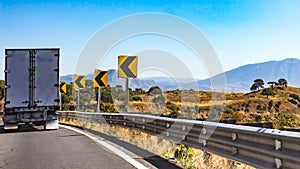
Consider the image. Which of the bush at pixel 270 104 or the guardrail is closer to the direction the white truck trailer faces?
the bush

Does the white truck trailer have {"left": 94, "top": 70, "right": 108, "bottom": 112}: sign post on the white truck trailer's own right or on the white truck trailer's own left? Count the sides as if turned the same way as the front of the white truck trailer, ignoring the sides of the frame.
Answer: on the white truck trailer's own right

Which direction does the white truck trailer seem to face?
away from the camera

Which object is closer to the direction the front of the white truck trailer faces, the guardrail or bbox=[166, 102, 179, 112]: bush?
the bush
